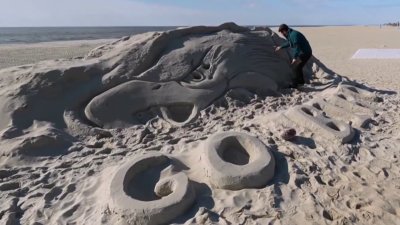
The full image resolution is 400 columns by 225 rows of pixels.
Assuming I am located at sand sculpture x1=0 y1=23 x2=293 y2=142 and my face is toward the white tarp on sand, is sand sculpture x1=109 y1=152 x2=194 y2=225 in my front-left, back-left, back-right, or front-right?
back-right

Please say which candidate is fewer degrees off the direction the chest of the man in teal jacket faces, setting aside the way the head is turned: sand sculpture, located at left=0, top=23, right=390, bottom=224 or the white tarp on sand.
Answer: the sand sculpture

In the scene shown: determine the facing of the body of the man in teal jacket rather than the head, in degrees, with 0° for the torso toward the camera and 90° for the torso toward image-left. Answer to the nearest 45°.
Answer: approximately 90°

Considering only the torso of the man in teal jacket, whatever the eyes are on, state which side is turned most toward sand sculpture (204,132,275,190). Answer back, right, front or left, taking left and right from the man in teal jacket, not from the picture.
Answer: left

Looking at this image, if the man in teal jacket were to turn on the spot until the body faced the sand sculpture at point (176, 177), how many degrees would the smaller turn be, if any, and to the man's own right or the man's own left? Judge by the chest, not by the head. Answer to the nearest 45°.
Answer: approximately 90° to the man's own left

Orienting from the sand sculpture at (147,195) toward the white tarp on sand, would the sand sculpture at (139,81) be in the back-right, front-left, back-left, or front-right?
front-left

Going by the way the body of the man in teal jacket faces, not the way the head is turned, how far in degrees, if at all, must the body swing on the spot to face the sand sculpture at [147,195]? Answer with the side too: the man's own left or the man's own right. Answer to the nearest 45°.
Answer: approximately 90° to the man's own left

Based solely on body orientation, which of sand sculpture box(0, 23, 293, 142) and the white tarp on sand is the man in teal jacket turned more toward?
the sand sculpture
